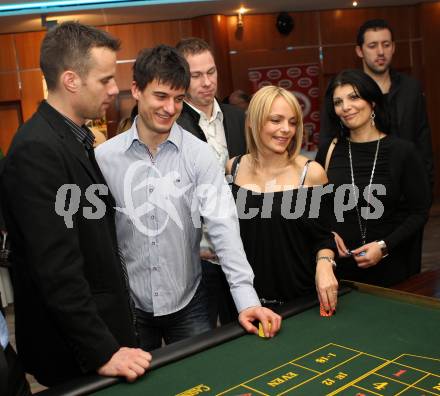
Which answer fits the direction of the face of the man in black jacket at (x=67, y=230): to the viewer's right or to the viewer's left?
to the viewer's right

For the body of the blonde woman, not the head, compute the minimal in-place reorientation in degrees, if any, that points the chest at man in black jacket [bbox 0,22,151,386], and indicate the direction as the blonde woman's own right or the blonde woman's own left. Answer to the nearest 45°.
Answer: approximately 45° to the blonde woman's own right

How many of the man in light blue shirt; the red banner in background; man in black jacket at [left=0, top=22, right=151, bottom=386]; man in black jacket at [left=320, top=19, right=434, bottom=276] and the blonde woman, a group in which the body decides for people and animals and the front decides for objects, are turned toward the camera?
4

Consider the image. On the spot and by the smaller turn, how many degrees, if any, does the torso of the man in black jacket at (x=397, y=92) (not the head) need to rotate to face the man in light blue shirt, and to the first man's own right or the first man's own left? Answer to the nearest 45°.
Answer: approximately 45° to the first man's own right

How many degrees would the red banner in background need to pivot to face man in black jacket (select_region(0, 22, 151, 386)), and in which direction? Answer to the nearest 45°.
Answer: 0° — it already faces them

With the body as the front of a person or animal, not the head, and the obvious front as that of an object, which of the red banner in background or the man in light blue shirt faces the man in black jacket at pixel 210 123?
the red banner in background

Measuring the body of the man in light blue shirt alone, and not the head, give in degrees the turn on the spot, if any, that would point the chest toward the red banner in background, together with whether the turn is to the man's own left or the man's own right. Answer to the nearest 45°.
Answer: approximately 180°

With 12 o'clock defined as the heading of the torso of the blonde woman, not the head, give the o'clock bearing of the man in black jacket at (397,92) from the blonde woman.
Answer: The man in black jacket is roughly at 7 o'clock from the blonde woman.

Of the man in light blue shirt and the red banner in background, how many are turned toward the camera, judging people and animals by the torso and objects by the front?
2

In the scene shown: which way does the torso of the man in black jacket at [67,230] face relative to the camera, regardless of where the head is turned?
to the viewer's right
